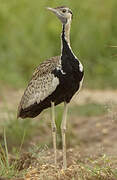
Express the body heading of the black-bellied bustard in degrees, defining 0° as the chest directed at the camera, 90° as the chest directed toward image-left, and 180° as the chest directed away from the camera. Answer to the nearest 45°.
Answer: approximately 315°
